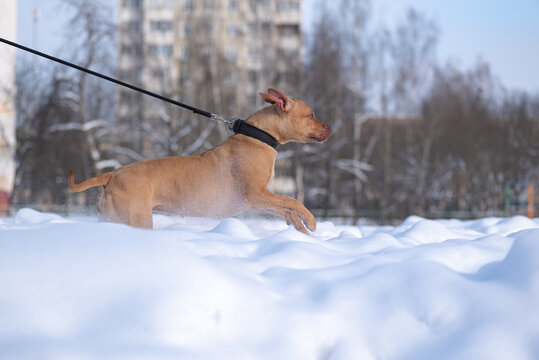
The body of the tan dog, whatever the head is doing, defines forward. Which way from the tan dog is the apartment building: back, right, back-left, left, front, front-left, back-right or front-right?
left

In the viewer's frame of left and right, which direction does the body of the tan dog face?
facing to the right of the viewer
